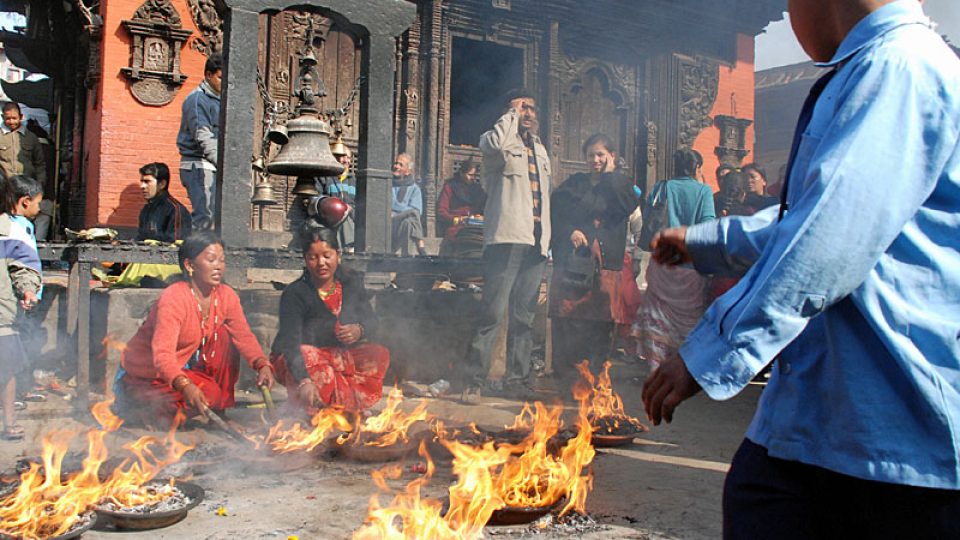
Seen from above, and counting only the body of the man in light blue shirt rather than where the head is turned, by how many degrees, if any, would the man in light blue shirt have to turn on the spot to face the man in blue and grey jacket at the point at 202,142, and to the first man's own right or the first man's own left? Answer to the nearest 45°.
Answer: approximately 45° to the first man's own right

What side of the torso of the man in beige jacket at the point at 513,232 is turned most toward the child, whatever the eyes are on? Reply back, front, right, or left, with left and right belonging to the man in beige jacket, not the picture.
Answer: right

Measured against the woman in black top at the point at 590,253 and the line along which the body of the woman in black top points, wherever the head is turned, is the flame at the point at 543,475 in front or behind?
in front

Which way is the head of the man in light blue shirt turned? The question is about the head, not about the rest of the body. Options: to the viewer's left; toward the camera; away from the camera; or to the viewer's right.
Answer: to the viewer's left

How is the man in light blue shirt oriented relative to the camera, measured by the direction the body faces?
to the viewer's left

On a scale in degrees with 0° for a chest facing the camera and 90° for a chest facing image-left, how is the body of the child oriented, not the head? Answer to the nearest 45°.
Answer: approximately 270°

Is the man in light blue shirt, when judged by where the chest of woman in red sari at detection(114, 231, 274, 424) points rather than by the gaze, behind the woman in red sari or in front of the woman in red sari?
in front

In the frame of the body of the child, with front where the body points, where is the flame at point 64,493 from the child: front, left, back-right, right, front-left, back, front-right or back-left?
right

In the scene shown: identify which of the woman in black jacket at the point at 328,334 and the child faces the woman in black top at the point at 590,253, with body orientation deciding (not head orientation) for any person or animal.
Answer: the child

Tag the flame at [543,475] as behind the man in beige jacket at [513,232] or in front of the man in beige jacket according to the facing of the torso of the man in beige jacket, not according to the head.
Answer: in front

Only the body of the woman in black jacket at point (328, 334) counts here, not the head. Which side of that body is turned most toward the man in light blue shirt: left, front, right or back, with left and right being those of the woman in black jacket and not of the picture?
front
